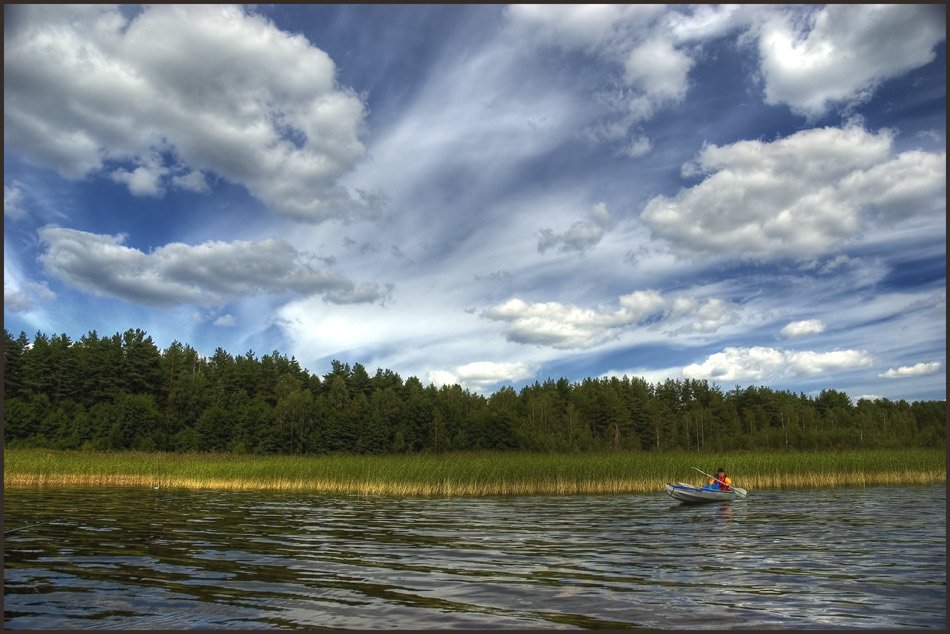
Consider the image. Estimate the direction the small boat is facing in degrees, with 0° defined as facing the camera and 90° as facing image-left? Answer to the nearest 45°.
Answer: approximately 90°
